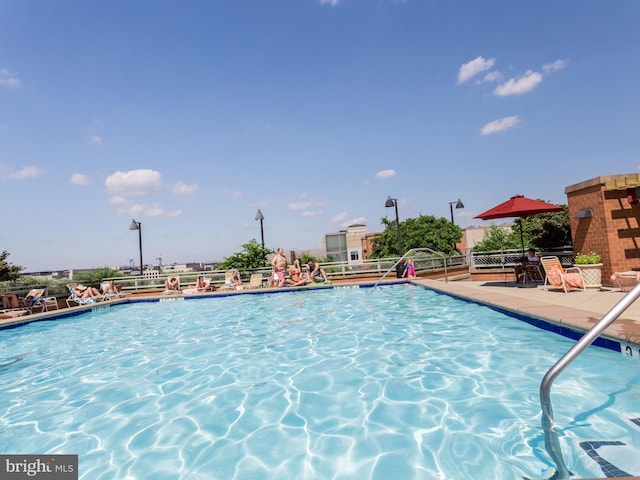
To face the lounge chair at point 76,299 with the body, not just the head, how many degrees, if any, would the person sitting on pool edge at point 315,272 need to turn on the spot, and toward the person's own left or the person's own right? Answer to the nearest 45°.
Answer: approximately 135° to the person's own right

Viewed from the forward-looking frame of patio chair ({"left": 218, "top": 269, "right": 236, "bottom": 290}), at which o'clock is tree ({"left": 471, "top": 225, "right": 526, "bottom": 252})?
The tree is roughly at 7 o'clock from the patio chair.

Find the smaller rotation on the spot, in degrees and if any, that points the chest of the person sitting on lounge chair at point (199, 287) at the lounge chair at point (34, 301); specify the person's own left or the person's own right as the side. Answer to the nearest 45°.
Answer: approximately 45° to the person's own right

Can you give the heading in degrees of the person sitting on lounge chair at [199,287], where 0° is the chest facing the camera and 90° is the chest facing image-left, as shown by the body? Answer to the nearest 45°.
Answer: approximately 45°

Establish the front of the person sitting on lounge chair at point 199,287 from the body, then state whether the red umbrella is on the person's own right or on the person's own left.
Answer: on the person's own left

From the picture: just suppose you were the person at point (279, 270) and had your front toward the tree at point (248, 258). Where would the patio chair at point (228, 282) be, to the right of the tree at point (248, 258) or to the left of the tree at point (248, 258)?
left
